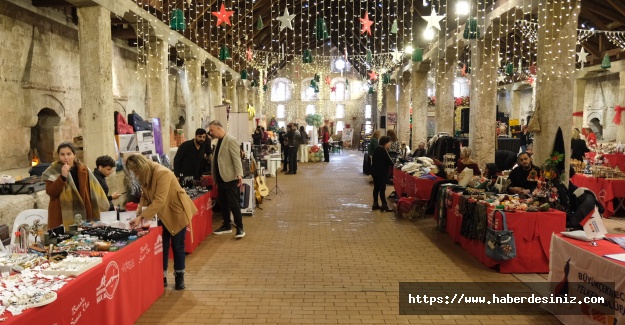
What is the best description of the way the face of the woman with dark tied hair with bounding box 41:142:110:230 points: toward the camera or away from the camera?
toward the camera

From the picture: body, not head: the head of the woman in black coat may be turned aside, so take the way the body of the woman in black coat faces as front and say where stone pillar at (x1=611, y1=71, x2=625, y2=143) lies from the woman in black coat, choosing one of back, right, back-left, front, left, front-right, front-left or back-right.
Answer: front-left

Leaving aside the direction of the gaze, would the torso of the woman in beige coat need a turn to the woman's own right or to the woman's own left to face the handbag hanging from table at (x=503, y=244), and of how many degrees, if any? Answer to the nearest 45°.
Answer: approximately 180°

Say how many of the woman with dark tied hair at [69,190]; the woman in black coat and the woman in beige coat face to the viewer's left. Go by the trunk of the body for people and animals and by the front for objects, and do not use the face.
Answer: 1

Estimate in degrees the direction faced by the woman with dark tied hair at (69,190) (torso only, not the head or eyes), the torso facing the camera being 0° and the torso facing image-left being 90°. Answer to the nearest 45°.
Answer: approximately 0°

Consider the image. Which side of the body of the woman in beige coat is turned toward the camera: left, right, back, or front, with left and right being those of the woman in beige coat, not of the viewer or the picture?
left

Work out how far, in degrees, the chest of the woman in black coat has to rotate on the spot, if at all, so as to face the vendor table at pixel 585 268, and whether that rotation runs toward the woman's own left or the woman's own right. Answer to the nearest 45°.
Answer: approximately 90° to the woman's own right

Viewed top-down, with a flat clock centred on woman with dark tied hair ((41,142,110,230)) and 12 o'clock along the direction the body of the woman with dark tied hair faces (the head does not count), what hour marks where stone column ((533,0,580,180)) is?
The stone column is roughly at 9 o'clock from the woman with dark tied hair.

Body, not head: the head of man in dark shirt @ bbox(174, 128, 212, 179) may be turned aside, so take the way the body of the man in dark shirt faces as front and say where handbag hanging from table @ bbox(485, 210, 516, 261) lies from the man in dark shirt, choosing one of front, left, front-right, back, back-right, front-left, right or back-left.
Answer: front

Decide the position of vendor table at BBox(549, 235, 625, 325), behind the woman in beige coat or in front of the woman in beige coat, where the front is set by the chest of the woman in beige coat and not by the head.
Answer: behind

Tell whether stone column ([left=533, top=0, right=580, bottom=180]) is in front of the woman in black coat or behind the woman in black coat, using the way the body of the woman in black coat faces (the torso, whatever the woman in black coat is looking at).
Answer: in front

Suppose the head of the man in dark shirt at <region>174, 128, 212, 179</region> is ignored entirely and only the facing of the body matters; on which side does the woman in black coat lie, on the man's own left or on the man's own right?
on the man's own left

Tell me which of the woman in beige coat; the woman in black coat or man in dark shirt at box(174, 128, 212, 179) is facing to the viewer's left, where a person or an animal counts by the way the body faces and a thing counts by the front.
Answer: the woman in beige coat
